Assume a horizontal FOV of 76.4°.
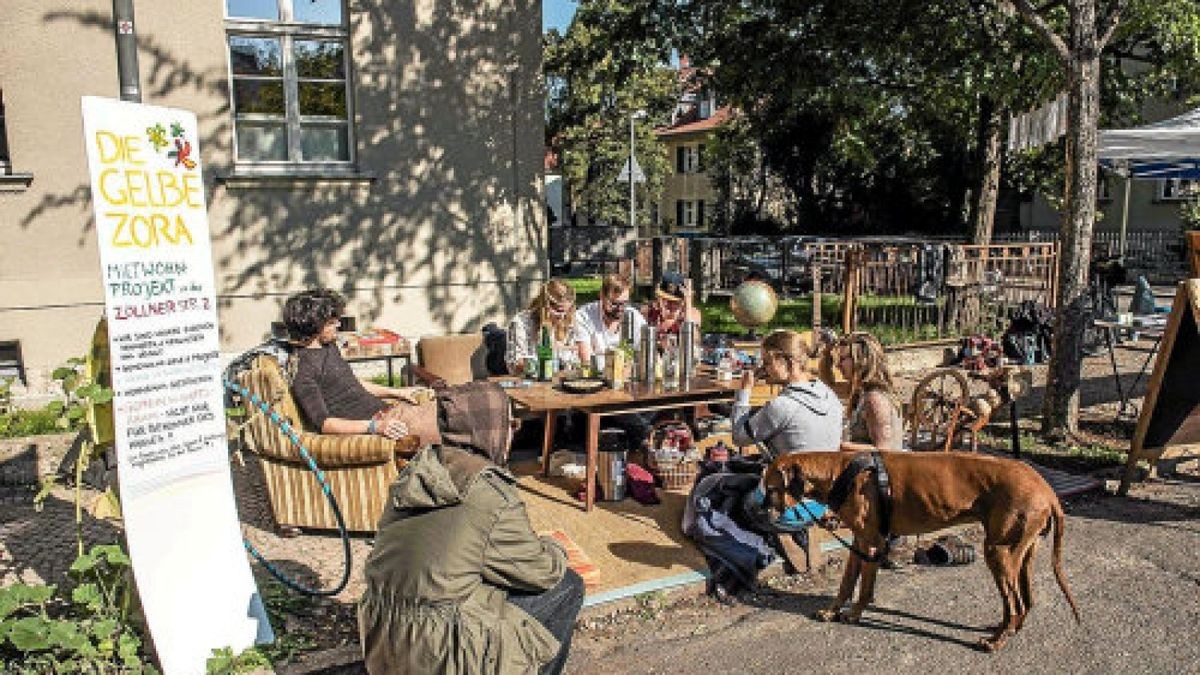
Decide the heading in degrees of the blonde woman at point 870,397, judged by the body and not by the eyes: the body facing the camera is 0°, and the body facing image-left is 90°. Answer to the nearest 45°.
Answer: approximately 90°

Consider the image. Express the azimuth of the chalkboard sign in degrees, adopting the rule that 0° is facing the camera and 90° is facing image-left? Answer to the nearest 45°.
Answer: approximately 45°

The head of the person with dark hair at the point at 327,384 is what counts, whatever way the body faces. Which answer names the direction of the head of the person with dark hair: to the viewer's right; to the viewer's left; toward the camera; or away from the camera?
to the viewer's right

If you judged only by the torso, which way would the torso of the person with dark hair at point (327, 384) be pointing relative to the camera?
to the viewer's right

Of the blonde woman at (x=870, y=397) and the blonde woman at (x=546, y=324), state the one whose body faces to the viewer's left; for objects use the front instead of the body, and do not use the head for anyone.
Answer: the blonde woman at (x=870, y=397)

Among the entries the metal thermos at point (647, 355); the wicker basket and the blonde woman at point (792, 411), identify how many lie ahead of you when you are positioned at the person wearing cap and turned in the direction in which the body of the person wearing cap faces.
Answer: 3

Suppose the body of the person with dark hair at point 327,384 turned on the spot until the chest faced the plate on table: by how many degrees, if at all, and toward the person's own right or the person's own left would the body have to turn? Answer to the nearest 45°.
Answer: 0° — they already face it

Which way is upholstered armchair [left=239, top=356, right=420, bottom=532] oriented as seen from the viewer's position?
to the viewer's right

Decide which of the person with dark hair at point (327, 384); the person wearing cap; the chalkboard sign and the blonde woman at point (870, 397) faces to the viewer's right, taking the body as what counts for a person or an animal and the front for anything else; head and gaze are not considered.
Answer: the person with dark hair

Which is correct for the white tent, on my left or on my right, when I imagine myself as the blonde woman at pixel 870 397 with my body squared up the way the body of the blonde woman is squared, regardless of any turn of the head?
on my right
